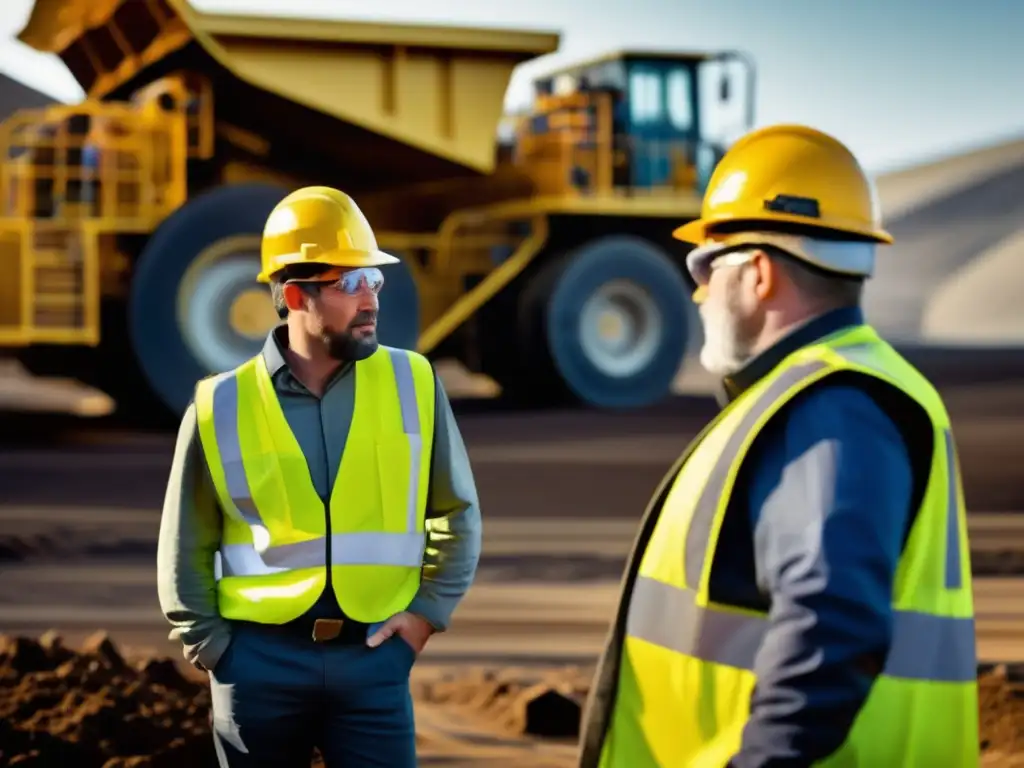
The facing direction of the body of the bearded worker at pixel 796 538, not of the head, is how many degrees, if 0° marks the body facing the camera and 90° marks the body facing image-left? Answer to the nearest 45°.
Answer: approximately 90°

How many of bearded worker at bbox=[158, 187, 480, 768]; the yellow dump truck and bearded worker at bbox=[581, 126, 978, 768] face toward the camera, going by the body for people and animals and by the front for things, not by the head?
1

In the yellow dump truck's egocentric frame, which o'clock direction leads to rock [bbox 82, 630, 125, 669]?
The rock is roughly at 3 o'clock from the yellow dump truck.

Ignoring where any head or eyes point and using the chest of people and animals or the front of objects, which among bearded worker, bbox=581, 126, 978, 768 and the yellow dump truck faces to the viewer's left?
the bearded worker

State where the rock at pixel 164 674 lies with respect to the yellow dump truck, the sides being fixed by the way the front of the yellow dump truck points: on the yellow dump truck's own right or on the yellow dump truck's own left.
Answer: on the yellow dump truck's own right

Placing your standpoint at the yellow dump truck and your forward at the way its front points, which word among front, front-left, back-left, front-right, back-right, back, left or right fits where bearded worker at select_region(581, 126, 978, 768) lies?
right

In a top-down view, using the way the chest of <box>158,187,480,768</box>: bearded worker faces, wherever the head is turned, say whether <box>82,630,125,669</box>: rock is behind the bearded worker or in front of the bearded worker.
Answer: behind

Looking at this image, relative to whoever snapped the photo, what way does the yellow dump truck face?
facing to the right of the viewer

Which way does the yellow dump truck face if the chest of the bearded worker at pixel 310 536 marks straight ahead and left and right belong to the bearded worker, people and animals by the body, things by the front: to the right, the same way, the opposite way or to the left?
to the left

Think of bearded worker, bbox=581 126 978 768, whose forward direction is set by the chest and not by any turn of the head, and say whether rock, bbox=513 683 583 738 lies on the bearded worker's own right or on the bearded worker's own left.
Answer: on the bearded worker's own right

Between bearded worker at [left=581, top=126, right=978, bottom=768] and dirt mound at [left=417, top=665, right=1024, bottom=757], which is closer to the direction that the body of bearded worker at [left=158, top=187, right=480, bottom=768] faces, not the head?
the bearded worker

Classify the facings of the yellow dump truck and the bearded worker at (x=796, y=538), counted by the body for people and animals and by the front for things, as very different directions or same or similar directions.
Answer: very different directions

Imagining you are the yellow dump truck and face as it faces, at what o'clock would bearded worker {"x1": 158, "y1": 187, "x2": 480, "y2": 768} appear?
The bearded worker is roughly at 3 o'clock from the yellow dump truck.

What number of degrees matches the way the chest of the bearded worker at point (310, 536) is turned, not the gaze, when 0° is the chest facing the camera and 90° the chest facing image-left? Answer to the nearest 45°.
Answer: approximately 0°

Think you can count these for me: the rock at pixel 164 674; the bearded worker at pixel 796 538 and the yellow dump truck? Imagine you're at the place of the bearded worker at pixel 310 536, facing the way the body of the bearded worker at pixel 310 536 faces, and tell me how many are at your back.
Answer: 2

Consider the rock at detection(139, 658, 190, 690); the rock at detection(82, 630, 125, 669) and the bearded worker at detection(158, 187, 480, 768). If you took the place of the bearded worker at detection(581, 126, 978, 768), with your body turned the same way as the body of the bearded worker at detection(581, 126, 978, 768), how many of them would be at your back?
0
